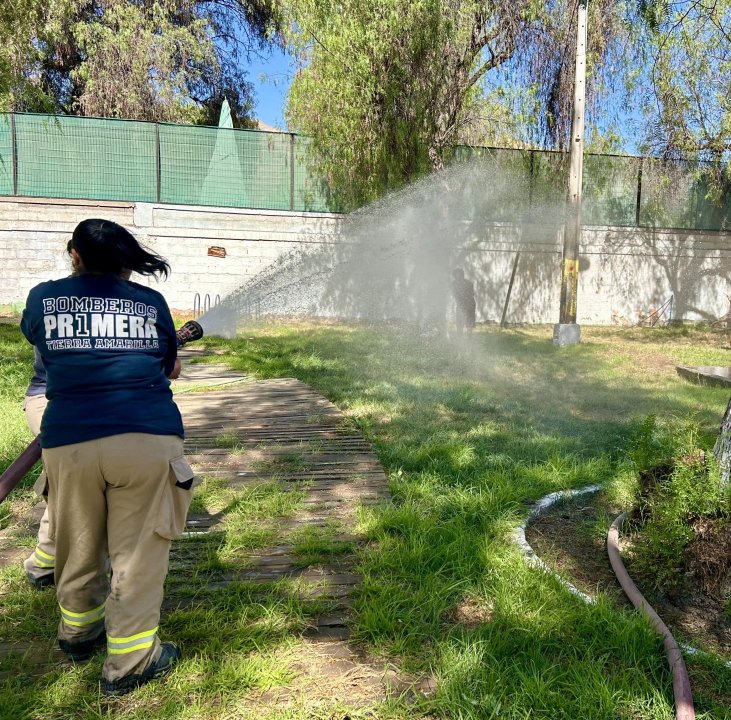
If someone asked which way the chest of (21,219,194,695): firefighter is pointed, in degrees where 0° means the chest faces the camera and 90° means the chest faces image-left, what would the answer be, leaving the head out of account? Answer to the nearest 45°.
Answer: approximately 180°

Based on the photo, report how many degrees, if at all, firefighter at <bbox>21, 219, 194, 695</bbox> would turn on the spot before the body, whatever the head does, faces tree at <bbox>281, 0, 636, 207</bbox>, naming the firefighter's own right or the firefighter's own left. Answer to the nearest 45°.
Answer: approximately 45° to the firefighter's own right

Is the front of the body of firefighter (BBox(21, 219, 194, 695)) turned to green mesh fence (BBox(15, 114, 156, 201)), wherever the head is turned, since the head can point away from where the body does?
yes

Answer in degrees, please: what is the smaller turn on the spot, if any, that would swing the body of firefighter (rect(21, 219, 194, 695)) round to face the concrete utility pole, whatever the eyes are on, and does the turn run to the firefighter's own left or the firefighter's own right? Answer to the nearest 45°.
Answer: approximately 45° to the firefighter's own right

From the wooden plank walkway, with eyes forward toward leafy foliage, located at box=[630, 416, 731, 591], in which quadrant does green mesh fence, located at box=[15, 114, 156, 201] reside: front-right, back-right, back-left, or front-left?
back-left
